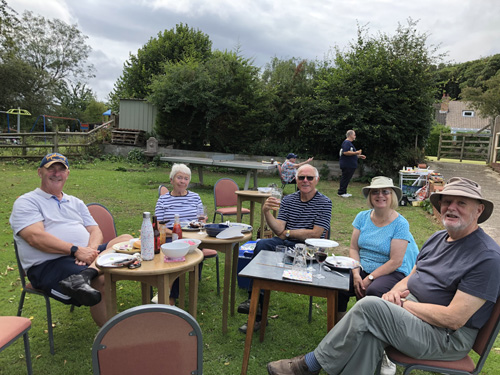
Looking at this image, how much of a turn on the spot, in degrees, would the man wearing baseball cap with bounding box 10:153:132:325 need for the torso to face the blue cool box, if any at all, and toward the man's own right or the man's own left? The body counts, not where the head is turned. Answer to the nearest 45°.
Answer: approximately 45° to the man's own left

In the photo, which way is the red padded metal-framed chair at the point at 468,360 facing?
to the viewer's left

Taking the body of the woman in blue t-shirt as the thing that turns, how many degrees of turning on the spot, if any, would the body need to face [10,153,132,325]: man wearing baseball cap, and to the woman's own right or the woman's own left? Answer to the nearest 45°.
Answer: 0° — they already face them

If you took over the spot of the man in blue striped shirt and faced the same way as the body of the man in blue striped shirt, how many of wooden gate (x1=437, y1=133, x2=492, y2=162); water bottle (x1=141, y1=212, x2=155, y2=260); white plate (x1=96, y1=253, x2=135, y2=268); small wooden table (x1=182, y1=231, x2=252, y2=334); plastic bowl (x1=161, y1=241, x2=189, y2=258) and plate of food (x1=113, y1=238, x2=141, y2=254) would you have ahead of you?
5

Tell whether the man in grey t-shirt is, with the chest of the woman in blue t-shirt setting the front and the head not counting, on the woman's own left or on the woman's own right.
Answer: on the woman's own left

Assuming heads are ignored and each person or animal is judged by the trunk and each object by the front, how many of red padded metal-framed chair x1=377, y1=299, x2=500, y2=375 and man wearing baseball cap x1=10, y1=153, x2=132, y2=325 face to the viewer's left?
1

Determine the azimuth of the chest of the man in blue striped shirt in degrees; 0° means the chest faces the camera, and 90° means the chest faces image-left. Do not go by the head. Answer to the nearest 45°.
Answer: approximately 45°

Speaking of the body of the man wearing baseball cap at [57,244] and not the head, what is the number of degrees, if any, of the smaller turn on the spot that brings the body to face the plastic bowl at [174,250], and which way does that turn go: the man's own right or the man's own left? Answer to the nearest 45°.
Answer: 0° — they already face it

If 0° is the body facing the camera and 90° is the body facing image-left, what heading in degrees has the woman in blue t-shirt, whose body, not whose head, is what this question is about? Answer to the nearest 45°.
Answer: approximately 45°
